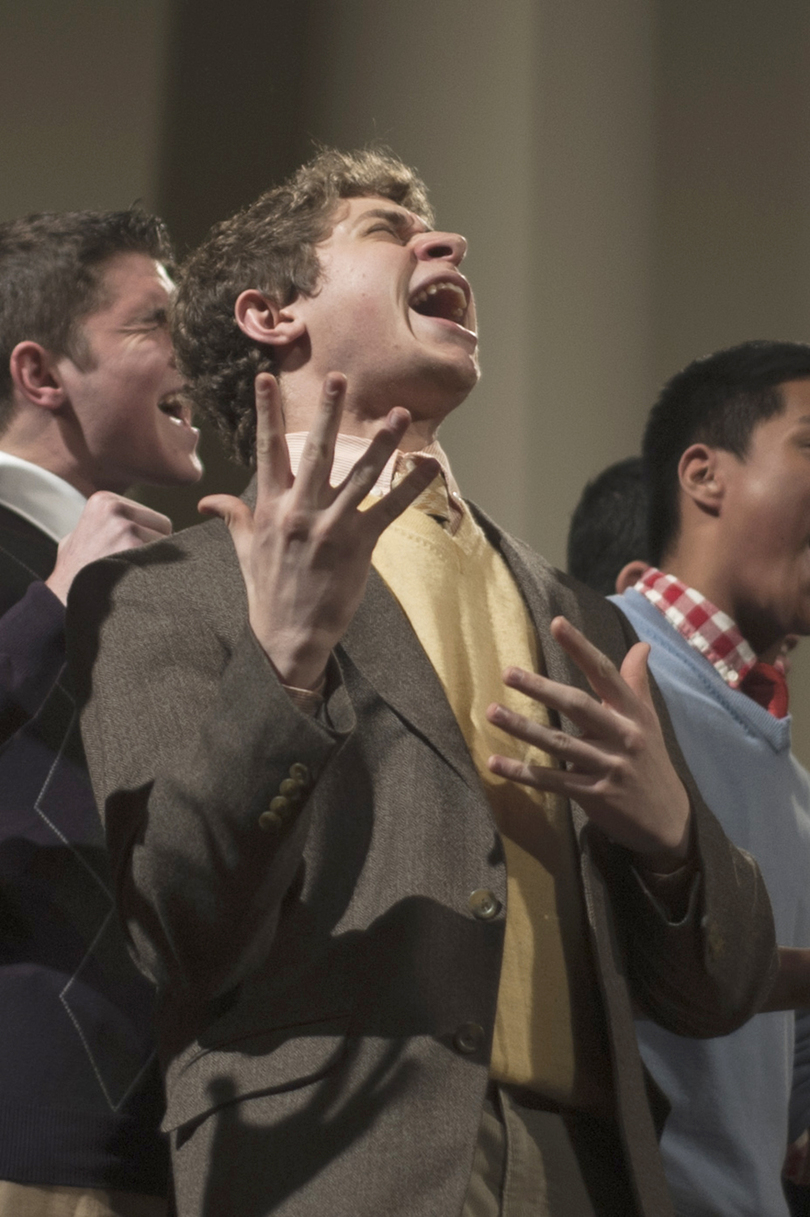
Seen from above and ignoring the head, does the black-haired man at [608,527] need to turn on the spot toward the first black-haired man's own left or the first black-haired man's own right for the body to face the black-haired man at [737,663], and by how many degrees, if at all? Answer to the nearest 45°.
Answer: approximately 90° to the first black-haired man's own right

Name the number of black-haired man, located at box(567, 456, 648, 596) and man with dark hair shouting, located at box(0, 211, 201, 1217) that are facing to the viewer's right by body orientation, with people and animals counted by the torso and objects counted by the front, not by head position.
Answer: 2

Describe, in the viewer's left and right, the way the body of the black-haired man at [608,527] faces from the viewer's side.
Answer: facing to the right of the viewer

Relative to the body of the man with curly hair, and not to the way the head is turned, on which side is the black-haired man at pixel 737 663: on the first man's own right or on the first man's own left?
on the first man's own left

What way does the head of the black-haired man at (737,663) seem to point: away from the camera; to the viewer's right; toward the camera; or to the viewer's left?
to the viewer's right

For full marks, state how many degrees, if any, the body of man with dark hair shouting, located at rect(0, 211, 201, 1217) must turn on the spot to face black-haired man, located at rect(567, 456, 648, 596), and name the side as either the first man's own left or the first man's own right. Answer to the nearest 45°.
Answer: approximately 45° to the first man's own left

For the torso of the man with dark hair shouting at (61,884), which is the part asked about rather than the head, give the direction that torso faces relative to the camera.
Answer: to the viewer's right

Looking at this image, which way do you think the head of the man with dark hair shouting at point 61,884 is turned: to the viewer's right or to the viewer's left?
to the viewer's right
